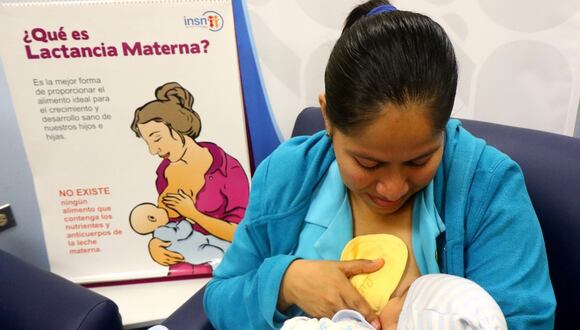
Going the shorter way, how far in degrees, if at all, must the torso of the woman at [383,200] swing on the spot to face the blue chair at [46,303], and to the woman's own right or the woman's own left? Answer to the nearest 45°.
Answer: approximately 90° to the woman's own right

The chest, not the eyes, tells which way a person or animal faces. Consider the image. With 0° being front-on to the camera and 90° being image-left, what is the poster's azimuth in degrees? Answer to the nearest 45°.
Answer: approximately 0°

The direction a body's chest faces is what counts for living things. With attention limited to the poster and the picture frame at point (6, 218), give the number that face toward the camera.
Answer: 2

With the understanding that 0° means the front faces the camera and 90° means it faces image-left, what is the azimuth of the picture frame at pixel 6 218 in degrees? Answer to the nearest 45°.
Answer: approximately 0°

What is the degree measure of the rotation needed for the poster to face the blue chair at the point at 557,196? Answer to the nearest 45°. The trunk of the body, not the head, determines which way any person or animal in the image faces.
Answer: approximately 45° to its left

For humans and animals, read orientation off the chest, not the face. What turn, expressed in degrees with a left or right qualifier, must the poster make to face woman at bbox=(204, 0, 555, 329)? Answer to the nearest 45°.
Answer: approximately 45° to its left

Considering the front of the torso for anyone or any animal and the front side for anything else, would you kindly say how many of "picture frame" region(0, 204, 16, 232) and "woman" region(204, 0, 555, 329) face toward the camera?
2
